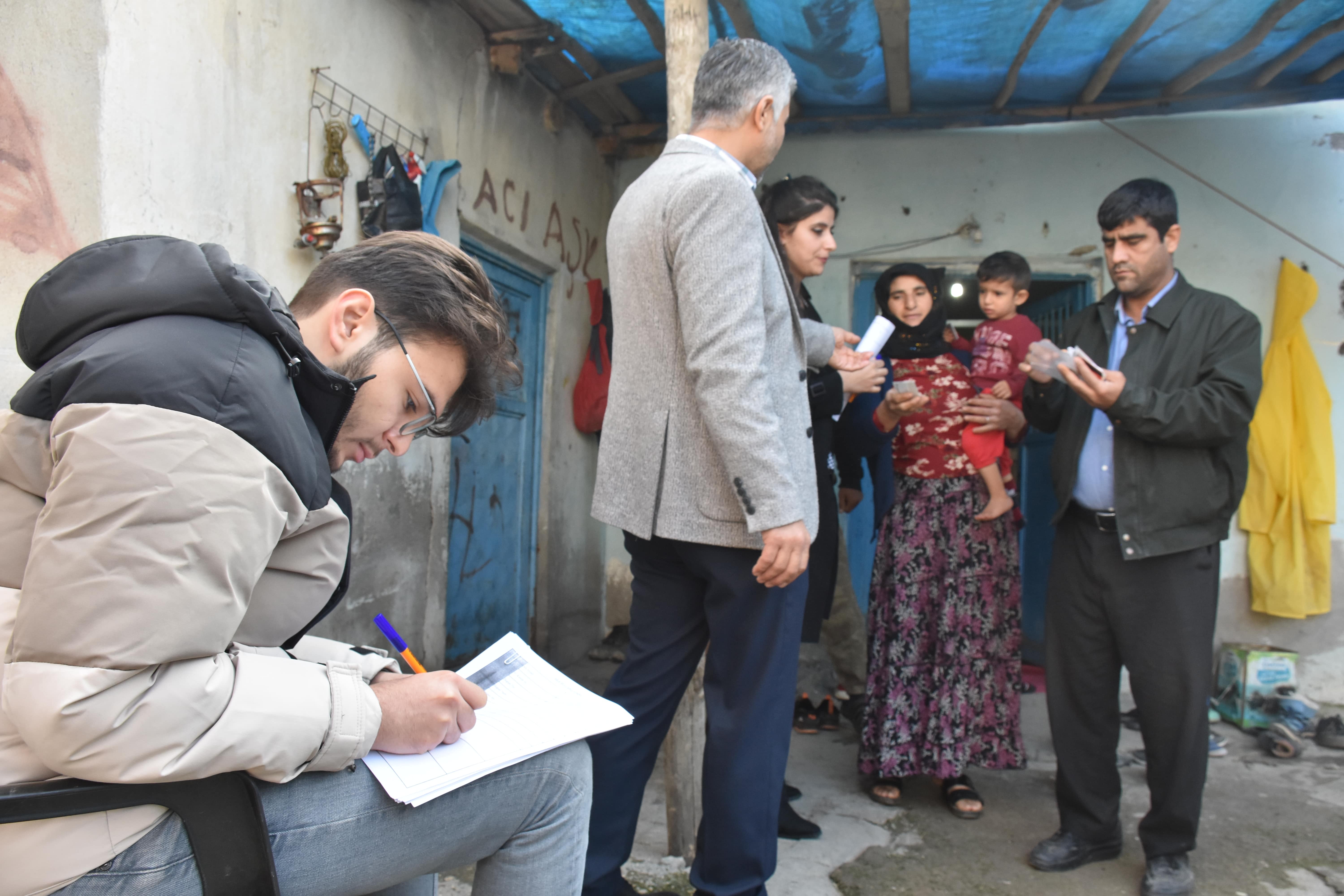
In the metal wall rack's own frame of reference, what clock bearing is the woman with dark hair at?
The woman with dark hair is roughly at 12 o'clock from the metal wall rack.

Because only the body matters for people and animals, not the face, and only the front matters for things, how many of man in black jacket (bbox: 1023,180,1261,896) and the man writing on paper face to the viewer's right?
1

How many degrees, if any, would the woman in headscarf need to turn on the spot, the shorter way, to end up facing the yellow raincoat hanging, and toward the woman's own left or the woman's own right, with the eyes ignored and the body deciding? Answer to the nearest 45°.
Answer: approximately 135° to the woman's own left

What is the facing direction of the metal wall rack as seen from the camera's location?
facing the viewer and to the right of the viewer

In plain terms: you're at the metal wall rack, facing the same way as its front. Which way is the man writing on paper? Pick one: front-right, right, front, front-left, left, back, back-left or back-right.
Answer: front-right

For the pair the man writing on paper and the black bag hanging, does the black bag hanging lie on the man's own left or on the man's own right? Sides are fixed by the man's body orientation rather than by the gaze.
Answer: on the man's own left

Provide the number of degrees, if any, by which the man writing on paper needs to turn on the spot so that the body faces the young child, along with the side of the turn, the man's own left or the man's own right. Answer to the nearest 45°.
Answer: approximately 45° to the man's own left

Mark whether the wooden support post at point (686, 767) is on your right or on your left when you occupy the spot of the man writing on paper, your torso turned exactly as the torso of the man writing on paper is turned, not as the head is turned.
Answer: on your left

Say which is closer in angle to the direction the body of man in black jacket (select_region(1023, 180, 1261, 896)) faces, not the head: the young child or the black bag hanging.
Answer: the black bag hanging

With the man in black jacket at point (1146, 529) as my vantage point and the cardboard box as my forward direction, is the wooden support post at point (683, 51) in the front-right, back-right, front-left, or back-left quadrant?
back-left

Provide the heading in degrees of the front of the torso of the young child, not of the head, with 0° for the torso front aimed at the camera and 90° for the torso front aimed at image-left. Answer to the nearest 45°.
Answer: approximately 45°
